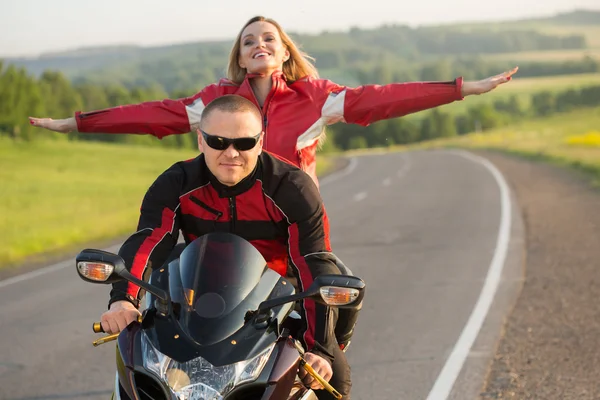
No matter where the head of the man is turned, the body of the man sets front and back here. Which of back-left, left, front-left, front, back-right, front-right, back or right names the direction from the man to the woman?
back

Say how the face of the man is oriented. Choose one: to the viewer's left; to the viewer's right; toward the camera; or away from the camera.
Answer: toward the camera

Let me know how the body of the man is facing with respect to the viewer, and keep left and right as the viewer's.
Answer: facing the viewer

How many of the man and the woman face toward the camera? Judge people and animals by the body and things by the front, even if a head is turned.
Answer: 2

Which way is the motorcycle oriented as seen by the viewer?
toward the camera

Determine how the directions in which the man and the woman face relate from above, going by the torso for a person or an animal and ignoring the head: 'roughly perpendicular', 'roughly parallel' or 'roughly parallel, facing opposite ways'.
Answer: roughly parallel

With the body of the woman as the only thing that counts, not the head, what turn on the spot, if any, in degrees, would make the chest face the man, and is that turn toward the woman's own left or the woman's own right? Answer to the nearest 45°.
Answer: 0° — they already face them

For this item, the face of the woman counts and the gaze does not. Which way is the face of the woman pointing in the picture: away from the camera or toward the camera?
toward the camera
